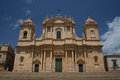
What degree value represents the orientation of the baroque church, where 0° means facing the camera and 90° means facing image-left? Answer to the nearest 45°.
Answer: approximately 0°
